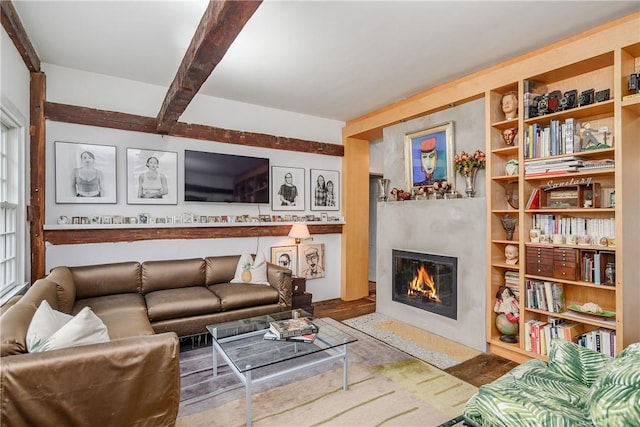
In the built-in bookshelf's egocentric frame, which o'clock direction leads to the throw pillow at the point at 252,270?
The throw pillow is roughly at 1 o'clock from the built-in bookshelf.

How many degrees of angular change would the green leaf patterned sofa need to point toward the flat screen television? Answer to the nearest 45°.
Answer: approximately 45° to its right

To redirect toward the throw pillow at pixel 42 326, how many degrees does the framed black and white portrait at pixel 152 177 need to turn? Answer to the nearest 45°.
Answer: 0° — it already faces it

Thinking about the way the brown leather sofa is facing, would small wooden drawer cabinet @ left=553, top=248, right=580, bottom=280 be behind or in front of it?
in front

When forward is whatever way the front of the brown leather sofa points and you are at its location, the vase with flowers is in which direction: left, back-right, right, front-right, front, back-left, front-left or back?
front-left

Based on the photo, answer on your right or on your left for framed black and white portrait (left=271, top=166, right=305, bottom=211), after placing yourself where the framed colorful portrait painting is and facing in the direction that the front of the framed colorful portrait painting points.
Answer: on your right
